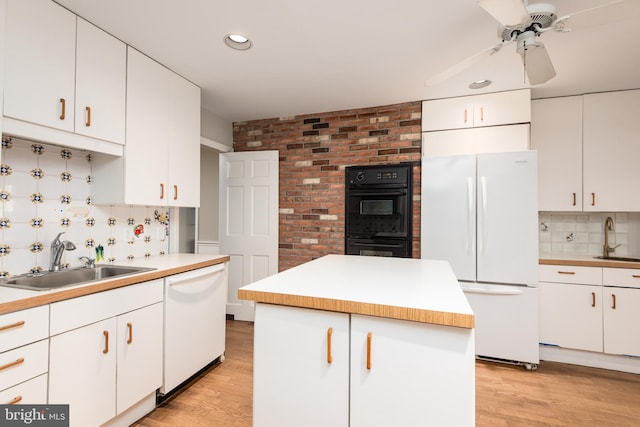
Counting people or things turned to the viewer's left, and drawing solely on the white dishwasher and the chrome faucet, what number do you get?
0

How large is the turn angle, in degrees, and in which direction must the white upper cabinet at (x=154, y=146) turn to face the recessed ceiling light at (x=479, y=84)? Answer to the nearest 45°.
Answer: approximately 45° to its left

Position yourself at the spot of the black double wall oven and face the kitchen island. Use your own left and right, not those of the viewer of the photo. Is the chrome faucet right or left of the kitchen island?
right

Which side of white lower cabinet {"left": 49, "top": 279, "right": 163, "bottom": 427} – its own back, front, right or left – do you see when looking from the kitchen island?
front

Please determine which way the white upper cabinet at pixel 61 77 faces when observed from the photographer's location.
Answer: facing the viewer and to the right of the viewer

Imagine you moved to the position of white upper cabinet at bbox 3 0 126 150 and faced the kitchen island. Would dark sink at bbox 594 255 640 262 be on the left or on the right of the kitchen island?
left

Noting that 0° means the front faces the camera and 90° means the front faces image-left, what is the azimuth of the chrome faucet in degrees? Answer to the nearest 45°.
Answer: approximately 315°

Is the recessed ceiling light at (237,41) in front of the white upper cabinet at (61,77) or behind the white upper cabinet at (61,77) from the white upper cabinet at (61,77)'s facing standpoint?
in front

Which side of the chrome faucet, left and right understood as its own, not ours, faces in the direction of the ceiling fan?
front

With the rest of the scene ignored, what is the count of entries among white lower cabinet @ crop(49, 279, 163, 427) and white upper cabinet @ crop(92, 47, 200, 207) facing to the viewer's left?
0

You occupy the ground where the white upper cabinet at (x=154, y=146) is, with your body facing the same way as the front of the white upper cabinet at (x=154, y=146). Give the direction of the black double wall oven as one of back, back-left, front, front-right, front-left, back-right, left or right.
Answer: front-left

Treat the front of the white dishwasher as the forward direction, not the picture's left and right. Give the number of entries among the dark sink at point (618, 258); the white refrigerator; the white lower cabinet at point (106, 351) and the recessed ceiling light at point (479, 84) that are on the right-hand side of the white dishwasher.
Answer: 1

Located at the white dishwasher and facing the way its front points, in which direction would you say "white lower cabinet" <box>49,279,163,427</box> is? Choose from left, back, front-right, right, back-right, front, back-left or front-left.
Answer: right

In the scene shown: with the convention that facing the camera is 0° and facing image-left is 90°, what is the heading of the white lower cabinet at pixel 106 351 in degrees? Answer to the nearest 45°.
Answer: approximately 315°
